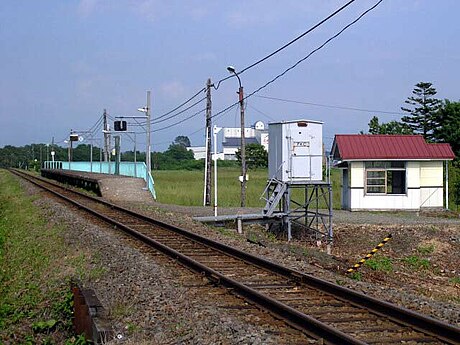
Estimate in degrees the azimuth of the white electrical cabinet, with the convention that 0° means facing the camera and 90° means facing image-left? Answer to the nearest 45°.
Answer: approximately 315°

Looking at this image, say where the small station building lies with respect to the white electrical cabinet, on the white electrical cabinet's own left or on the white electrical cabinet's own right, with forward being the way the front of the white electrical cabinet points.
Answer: on the white electrical cabinet's own left

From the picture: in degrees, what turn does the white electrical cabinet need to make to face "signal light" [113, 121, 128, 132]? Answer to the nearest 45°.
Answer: approximately 180°

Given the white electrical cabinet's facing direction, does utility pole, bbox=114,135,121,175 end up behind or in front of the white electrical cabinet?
behind

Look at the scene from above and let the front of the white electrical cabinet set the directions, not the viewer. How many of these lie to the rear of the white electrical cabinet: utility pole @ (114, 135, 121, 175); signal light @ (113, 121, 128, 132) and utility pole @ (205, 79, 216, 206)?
3

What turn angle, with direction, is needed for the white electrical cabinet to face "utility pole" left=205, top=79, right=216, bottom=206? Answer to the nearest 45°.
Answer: approximately 180°

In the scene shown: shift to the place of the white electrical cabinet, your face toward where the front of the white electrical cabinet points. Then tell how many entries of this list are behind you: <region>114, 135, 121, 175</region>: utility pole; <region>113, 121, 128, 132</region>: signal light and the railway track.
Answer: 2

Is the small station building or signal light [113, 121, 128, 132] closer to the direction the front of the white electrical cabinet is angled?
the small station building

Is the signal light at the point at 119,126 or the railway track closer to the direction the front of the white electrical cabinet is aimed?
the railway track
